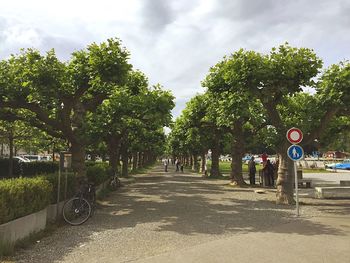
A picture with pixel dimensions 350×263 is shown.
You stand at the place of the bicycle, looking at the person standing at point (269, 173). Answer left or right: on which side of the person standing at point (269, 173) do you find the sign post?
right

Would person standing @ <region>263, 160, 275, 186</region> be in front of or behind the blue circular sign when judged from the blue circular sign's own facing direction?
behind

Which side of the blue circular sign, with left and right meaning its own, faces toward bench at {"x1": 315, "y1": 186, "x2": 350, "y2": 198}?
back

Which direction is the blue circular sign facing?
toward the camera

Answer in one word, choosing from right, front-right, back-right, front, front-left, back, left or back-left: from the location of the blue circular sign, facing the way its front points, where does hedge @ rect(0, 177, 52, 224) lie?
front-right

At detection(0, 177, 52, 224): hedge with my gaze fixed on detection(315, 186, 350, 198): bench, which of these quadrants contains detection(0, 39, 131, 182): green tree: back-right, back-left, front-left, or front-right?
front-left

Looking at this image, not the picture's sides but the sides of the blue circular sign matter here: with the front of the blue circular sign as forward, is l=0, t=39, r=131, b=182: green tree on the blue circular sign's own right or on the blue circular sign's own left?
on the blue circular sign's own right

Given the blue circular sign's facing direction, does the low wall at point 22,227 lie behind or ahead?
ahead
